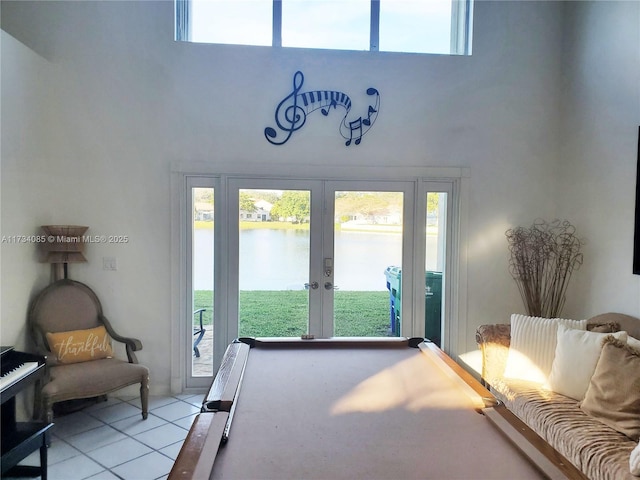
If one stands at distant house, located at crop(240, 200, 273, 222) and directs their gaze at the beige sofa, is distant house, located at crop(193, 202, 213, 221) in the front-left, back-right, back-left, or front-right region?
back-right

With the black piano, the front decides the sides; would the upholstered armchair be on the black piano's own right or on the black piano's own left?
on the black piano's own left

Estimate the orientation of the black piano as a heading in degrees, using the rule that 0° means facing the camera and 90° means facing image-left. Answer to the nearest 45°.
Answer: approximately 315°

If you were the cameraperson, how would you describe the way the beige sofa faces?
facing the viewer and to the left of the viewer

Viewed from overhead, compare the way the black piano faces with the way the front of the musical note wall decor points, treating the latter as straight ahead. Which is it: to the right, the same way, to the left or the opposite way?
to the left

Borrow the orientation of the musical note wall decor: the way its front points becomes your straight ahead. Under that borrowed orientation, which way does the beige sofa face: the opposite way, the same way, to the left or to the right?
to the right

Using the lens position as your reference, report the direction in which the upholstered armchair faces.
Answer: facing the viewer and to the right of the viewer

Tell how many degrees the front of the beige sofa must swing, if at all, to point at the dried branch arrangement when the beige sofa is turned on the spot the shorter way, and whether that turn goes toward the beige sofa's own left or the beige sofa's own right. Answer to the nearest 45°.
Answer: approximately 135° to the beige sofa's own right

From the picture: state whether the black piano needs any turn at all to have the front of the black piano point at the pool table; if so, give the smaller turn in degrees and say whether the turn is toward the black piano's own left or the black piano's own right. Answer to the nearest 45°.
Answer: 0° — it already faces it

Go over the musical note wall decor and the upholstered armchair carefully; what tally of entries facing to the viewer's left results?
0

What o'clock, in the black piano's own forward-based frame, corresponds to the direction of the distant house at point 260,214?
The distant house is roughly at 10 o'clock from the black piano.

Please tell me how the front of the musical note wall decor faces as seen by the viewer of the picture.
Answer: facing the viewer
